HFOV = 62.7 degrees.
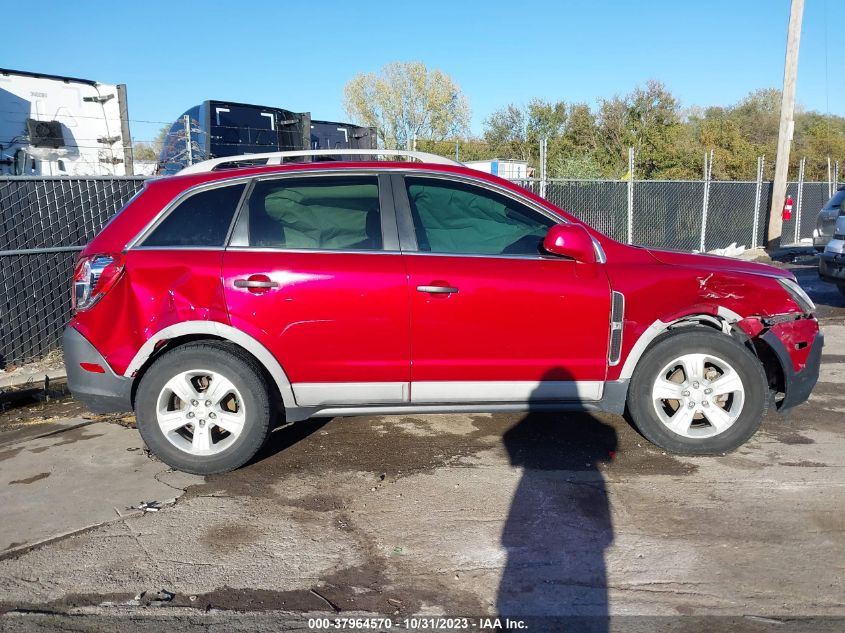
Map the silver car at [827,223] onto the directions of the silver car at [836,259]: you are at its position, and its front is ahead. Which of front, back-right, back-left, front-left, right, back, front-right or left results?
back-right

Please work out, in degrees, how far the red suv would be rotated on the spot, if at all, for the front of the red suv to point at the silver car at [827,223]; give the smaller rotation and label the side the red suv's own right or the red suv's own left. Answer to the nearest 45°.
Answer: approximately 45° to the red suv's own left

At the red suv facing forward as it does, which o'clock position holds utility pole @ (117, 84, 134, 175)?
The utility pole is roughly at 8 o'clock from the red suv.

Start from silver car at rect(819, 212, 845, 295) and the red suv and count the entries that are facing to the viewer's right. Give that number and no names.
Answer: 1

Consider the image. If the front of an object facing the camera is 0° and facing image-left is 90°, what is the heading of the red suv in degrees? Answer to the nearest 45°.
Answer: approximately 270°

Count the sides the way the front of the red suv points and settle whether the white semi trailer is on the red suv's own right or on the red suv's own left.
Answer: on the red suv's own left

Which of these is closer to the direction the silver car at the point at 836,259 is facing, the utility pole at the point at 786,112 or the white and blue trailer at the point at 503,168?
the white and blue trailer

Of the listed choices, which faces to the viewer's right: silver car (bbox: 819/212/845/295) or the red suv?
the red suv

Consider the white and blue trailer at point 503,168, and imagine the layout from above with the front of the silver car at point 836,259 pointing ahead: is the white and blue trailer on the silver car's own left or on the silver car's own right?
on the silver car's own right

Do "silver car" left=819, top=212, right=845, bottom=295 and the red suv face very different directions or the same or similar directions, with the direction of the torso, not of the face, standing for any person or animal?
very different directions
